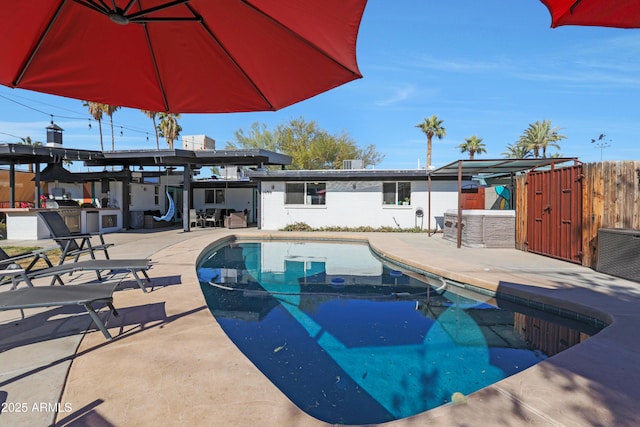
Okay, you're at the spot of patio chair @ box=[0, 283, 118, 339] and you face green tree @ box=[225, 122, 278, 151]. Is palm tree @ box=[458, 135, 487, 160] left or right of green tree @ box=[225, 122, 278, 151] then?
right

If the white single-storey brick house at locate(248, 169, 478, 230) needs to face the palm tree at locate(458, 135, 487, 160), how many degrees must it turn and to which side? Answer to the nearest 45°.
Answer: approximately 135° to its left

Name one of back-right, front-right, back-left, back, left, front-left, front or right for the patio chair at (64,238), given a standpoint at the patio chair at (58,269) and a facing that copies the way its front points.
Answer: left

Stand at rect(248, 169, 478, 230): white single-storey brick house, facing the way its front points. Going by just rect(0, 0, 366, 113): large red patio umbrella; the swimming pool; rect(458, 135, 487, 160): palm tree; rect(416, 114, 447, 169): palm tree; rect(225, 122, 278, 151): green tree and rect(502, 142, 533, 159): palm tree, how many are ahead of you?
2

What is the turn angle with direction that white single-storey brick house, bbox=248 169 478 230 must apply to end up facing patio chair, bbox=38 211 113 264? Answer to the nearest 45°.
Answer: approximately 45° to its right

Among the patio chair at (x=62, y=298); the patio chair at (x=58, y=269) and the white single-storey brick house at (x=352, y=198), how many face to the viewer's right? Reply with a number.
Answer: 2

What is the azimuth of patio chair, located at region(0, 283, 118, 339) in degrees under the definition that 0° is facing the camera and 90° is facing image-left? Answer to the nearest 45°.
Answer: approximately 270°

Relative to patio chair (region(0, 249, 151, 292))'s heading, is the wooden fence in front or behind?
in front

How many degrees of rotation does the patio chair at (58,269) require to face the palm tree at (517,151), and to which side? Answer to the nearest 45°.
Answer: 0° — it already faces it

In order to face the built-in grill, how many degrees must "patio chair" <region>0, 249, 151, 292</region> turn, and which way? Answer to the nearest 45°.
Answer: approximately 90° to its left

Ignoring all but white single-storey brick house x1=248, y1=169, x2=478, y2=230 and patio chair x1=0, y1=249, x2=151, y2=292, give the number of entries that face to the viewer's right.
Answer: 1

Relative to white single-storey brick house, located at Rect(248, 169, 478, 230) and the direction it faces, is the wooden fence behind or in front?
in front

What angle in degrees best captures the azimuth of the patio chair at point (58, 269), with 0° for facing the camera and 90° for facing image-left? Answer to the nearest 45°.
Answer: approximately 270°

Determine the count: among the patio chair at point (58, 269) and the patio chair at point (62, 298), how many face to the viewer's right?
2

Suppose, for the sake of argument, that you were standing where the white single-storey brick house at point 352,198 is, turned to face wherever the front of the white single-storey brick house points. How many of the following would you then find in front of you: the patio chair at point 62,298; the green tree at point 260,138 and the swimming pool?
2
